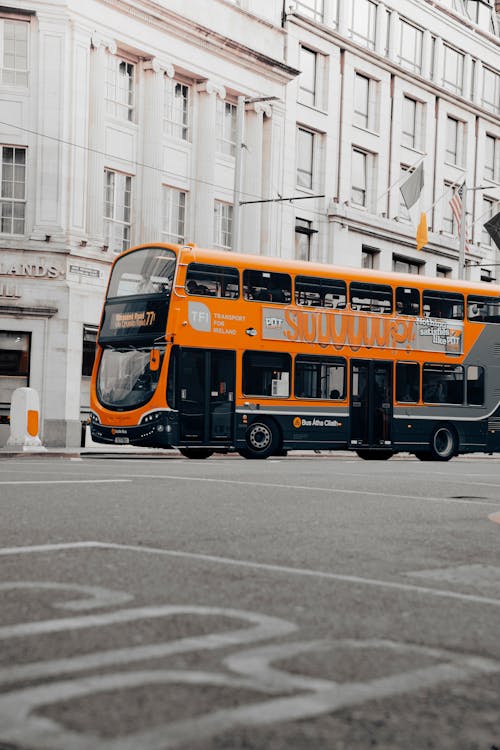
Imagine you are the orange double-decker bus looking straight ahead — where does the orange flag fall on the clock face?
The orange flag is roughly at 5 o'clock from the orange double-decker bus.

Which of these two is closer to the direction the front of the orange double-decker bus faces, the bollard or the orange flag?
the bollard

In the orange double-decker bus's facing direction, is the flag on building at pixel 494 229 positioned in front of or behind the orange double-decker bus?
behind

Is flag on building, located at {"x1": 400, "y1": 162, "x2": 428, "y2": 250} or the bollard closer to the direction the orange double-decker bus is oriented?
the bollard

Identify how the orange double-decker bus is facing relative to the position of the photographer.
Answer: facing the viewer and to the left of the viewer

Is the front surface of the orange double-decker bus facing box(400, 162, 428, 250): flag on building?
no

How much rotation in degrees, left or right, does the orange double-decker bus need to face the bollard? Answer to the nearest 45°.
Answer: approximately 45° to its right

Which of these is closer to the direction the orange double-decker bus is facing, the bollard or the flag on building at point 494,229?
the bollard
